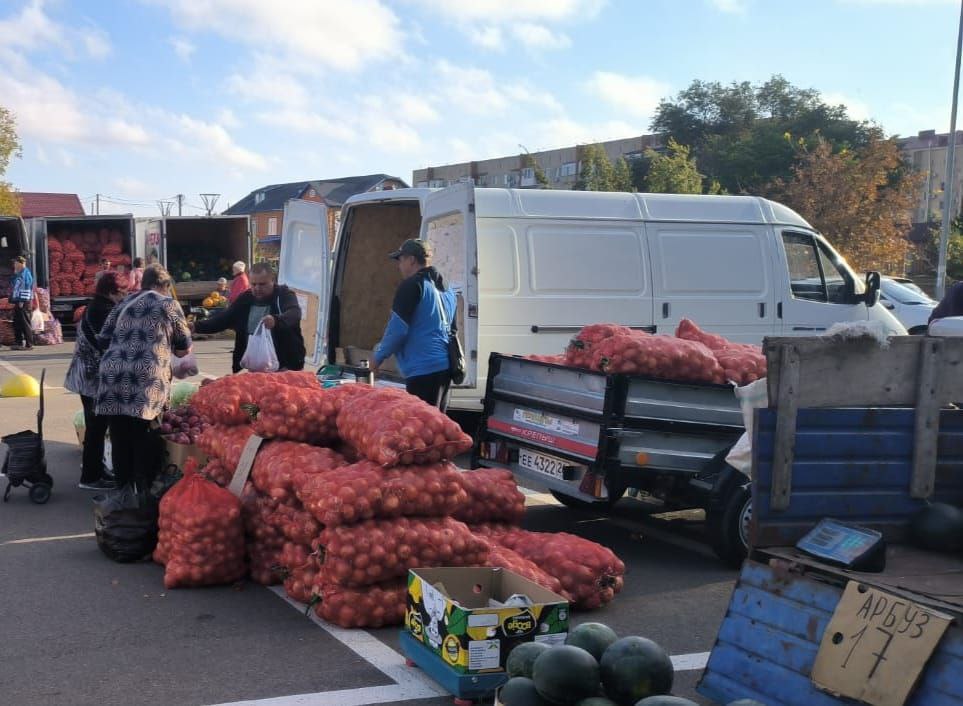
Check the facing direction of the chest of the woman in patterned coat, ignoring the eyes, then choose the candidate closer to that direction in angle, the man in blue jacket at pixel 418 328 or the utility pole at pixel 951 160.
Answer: the utility pole

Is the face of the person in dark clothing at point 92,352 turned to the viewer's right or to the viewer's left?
to the viewer's right

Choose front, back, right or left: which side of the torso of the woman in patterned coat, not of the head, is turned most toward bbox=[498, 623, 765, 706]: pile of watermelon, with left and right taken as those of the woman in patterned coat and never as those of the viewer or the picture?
right

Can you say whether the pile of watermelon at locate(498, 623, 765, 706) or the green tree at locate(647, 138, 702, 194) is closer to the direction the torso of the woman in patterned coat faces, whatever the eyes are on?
the green tree

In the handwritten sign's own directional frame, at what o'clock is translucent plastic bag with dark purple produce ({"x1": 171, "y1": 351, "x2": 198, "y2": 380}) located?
The translucent plastic bag with dark purple produce is roughly at 4 o'clock from the handwritten sign.

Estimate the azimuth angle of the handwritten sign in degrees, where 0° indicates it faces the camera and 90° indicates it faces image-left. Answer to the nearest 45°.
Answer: approximately 0°

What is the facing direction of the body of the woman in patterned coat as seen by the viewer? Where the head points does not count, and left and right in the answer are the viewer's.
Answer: facing away from the viewer and to the right of the viewer

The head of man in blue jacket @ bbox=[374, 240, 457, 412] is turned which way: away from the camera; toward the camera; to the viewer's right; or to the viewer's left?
to the viewer's left

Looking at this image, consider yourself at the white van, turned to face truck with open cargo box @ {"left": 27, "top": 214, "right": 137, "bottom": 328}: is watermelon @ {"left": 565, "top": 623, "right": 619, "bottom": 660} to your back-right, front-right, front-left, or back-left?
back-left

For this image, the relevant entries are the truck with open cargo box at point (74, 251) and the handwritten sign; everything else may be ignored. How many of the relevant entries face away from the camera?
1

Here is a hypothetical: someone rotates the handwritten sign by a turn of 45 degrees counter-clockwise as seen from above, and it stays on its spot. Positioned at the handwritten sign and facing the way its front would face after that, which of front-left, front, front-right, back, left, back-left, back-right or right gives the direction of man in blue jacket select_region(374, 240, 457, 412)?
back

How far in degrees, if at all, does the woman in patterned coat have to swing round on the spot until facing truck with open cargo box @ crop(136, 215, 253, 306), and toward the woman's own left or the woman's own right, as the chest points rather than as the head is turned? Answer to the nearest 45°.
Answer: approximately 45° to the woman's own left

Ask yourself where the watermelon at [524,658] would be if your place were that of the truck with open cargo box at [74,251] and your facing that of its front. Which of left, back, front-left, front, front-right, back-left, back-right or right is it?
back

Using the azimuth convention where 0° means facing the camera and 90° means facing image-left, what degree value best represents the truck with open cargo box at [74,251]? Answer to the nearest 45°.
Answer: approximately 180°

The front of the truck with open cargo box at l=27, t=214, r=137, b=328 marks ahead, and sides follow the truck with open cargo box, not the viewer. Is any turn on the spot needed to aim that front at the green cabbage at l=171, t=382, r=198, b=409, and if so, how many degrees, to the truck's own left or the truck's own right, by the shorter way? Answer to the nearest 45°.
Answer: approximately 180°

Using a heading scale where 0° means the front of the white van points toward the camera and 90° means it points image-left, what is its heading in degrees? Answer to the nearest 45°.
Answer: approximately 225°

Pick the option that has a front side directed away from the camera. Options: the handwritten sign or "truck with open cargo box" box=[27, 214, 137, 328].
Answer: the truck with open cargo box
